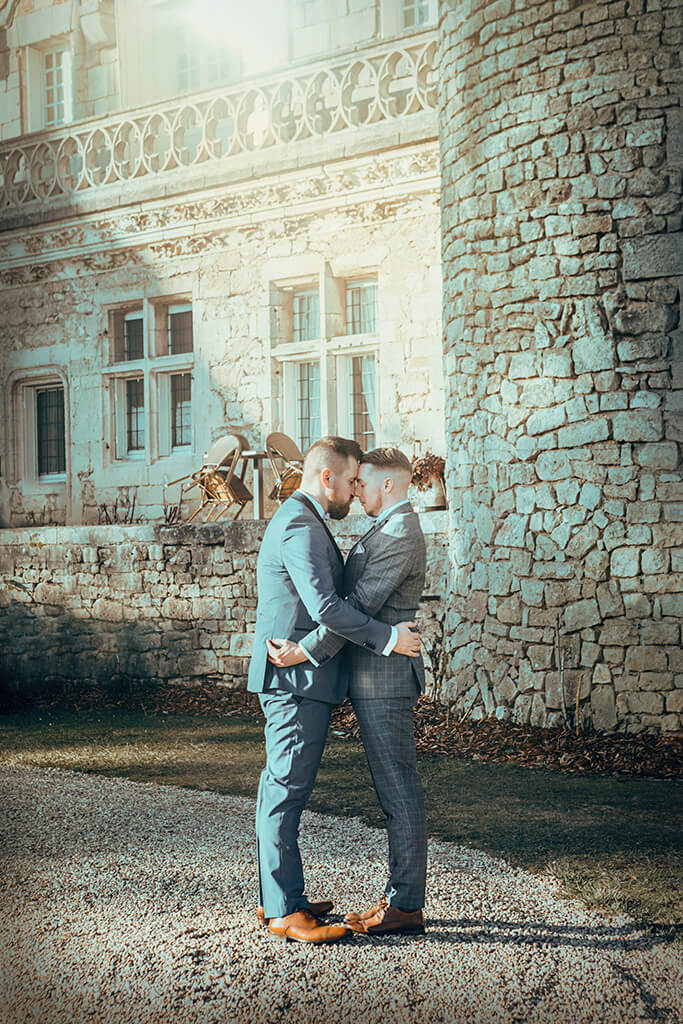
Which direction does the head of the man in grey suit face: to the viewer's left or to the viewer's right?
to the viewer's left

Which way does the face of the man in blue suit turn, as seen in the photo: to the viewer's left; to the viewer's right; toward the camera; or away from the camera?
to the viewer's right

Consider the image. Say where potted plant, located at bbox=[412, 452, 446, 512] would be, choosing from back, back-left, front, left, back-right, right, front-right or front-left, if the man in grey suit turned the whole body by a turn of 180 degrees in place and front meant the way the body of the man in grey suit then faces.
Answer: left

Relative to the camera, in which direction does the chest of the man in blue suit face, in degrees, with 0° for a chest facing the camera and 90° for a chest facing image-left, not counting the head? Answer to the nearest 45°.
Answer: approximately 270°

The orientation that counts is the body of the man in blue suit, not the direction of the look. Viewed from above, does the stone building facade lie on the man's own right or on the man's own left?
on the man's own left

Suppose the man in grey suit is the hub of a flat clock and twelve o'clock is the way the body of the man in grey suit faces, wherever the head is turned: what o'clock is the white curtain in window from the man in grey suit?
The white curtain in window is roughly at 3 o'clock from the man in grey suit.

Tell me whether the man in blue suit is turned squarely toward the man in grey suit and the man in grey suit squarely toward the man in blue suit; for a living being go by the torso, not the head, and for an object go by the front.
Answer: yes

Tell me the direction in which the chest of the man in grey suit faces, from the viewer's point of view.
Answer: to the viewer's left

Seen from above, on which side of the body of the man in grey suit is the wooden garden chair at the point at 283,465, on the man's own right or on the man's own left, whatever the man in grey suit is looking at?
on the man's own right

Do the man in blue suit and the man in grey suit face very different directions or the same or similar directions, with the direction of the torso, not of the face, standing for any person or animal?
very different directions

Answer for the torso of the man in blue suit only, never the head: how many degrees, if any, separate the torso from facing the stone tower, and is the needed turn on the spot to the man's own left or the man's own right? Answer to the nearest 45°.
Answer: approximately 45° to the man's own left

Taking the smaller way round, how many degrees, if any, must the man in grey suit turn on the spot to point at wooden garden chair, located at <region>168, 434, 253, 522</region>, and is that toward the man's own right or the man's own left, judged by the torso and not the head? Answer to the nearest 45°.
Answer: approximately 90° to the man's own right
